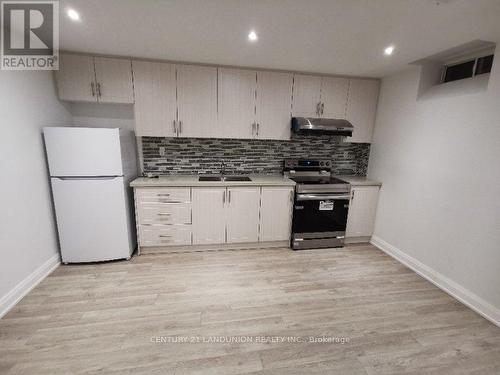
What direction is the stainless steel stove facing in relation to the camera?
toward the camera

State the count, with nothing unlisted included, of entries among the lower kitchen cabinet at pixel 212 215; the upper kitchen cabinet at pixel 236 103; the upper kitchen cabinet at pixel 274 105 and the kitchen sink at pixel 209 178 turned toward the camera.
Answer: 4

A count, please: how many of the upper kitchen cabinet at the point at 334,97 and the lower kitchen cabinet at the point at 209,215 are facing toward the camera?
2

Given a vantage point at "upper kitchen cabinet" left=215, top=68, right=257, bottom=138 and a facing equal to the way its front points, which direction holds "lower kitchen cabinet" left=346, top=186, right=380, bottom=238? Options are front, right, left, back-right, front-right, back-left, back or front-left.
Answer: left

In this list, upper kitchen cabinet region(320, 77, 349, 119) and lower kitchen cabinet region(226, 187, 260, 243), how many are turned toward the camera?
2

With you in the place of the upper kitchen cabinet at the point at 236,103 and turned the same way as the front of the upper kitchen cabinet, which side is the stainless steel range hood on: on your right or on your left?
on your left

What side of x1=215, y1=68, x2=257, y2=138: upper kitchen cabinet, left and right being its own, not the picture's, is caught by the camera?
front

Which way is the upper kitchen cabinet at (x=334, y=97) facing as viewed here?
toward the camera

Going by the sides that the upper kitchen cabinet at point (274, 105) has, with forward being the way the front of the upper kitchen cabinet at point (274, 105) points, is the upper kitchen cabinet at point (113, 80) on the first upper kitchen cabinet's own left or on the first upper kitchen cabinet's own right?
on the first upper kitchen cabinet's own right

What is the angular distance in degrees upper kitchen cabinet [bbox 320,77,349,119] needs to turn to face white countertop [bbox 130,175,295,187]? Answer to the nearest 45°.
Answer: approximately 45° to its right

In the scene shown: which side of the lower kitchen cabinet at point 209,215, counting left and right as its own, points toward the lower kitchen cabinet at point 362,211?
left

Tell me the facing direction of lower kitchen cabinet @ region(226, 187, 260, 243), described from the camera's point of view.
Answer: facing the viewer

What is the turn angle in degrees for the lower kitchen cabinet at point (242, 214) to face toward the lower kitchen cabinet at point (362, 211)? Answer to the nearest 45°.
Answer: approximately 90° to its left

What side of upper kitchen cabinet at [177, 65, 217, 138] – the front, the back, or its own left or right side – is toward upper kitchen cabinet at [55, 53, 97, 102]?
right
